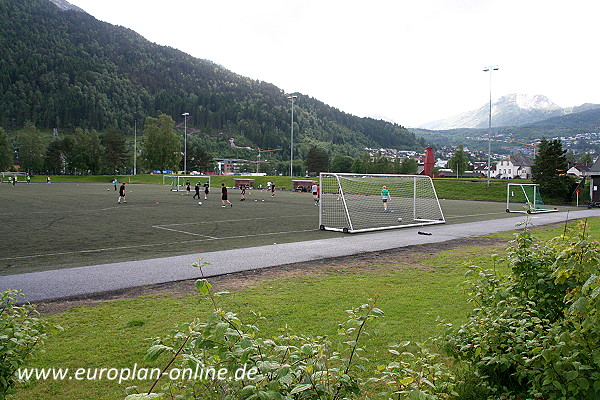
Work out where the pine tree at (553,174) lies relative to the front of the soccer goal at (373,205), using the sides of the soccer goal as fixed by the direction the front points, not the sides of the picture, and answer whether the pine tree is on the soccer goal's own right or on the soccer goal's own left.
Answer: on the soccer goal's own right

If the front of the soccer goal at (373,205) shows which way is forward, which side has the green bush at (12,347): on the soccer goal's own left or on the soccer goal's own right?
on the soccer goal's own left

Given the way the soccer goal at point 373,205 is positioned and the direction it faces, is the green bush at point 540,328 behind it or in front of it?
behind

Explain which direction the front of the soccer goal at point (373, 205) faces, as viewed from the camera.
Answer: facing away from the viewer and to the left of the viewer

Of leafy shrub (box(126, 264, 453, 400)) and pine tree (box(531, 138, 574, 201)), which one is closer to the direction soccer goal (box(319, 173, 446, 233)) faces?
the pine tree

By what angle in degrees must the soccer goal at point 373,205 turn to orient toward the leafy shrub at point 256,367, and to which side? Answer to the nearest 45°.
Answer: approximately 135° to its left

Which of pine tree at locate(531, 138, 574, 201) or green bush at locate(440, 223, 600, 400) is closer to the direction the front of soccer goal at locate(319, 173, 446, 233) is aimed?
the pine tree
